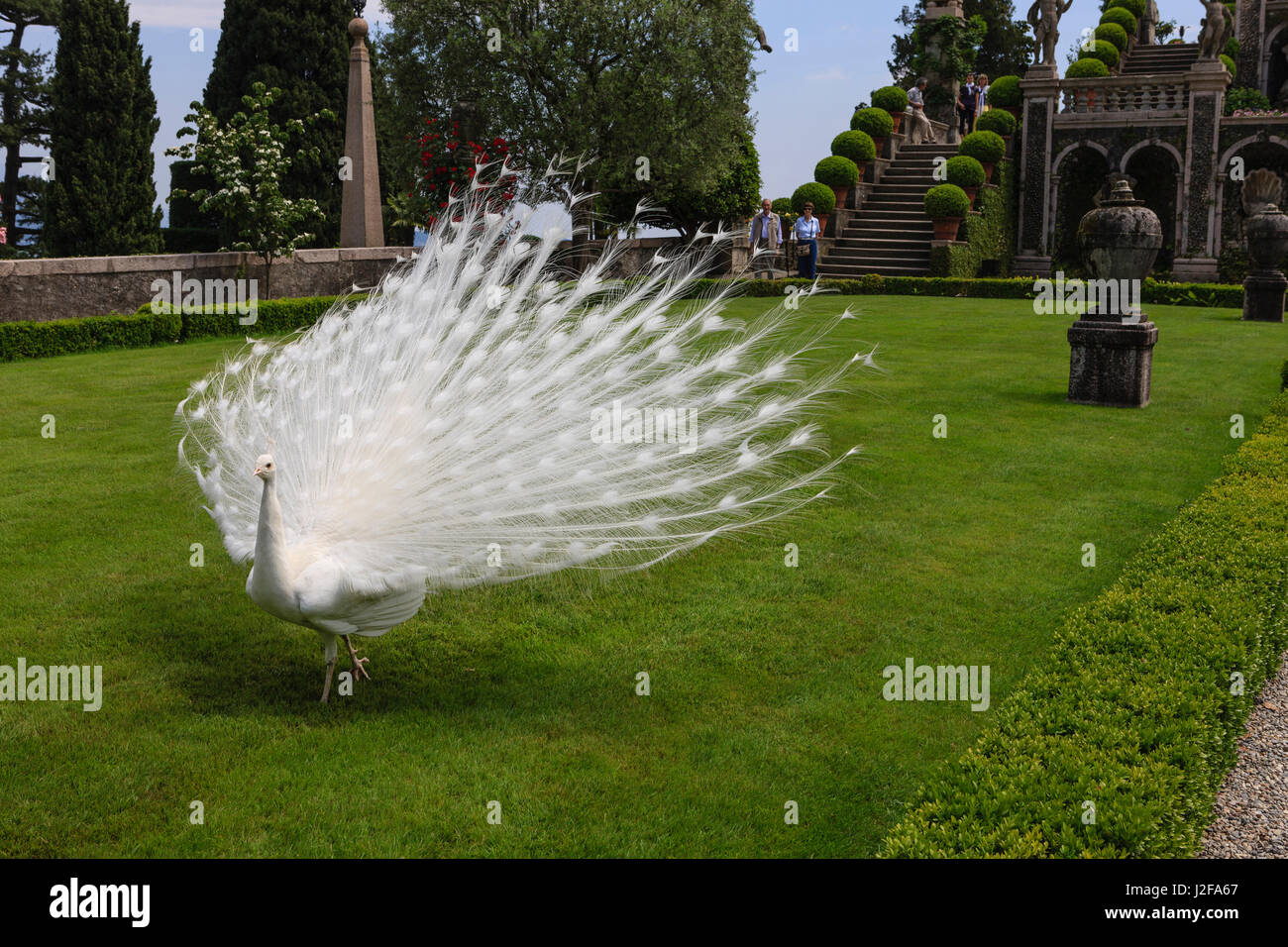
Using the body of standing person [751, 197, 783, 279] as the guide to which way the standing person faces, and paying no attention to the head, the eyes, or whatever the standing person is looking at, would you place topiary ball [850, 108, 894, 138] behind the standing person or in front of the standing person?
behind

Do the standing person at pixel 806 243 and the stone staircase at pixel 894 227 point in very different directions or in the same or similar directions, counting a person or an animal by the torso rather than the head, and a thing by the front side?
same or similar directions

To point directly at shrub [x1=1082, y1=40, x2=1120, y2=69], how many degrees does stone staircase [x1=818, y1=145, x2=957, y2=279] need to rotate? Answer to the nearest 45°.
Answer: approximately 135° to its left

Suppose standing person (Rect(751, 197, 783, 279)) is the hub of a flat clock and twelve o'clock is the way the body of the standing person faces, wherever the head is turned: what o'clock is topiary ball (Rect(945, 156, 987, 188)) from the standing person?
The topiary ball is roughly at 7 o'clock from the standing person.

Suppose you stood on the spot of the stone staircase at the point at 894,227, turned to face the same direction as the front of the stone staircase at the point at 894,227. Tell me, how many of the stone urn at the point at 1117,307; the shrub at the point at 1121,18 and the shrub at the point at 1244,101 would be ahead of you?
1

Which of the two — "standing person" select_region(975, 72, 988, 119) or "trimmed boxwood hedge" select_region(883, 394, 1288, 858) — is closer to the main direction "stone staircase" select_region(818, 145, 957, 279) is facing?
the trimmed boxwood hedge

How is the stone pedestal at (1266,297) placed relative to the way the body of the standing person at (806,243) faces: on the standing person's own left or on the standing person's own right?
on the standing person's own left

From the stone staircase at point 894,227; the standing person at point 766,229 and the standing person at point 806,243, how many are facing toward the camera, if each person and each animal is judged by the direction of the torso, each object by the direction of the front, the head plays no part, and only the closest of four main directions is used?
3

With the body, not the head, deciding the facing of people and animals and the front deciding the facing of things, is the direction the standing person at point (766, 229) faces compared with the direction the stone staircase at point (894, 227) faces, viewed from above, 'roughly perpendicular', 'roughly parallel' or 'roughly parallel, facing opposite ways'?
roughly parallel

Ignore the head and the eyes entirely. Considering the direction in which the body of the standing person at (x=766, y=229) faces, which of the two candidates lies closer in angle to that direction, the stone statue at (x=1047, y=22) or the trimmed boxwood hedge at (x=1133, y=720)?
the trimmed boxwood hedge

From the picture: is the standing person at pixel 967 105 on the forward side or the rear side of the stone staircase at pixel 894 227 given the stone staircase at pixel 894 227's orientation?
on the rear side

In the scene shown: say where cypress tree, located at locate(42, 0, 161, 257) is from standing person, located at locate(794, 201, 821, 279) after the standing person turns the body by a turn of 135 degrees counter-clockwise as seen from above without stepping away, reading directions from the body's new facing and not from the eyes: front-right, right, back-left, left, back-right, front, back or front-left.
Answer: back-left

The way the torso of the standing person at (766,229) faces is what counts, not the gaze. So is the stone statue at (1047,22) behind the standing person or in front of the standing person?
behind

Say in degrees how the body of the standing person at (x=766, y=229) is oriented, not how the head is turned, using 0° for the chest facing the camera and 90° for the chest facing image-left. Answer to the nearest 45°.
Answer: approximately 0°

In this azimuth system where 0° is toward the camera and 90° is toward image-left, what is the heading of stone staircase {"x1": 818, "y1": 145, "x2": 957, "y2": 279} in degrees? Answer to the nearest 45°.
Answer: approximately 0°

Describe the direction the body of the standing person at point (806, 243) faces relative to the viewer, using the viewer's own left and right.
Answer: facing the viewer
